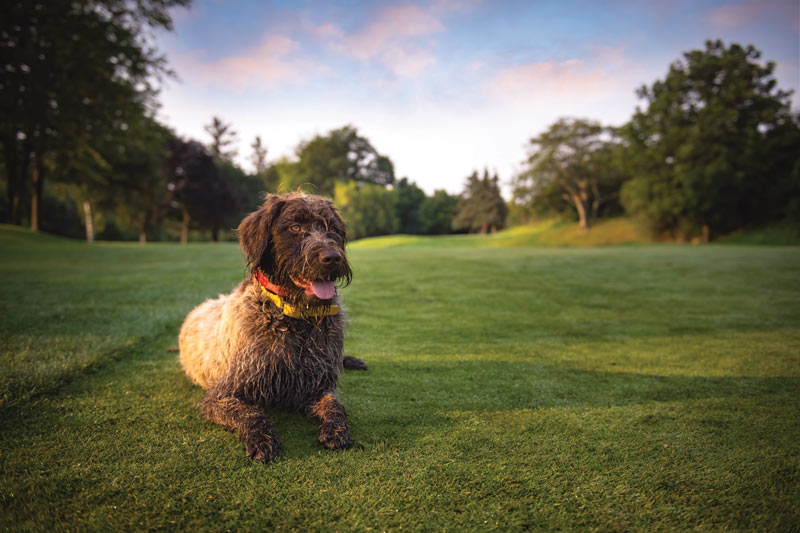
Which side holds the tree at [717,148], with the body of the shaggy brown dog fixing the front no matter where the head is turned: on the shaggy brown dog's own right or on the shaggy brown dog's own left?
on the shaggy brown dog's own left

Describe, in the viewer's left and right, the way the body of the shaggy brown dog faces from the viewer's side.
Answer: facing the viewer and to the right of the viewer

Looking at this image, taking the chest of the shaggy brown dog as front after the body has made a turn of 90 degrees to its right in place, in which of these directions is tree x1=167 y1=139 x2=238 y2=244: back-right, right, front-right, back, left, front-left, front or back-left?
back-right
